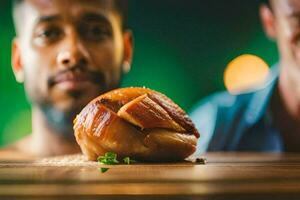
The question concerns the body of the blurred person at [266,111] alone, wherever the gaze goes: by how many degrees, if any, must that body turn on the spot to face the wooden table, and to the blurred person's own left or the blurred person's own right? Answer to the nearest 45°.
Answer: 0° — they already face it

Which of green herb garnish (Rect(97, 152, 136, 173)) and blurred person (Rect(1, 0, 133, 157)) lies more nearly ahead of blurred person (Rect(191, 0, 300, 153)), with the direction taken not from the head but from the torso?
the green herb garnish

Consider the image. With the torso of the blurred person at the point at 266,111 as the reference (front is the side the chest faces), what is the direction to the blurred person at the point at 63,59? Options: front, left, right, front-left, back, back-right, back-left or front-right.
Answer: right

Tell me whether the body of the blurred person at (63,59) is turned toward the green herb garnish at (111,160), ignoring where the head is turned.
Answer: yes

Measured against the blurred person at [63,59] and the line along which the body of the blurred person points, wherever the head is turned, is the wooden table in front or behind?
in front

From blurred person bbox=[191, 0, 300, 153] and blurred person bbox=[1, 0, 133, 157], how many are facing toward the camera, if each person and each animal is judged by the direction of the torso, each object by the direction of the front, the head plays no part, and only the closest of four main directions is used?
2

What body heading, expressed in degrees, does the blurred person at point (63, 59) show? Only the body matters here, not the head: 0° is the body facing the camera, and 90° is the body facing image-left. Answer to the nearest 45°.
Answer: approximately 0°

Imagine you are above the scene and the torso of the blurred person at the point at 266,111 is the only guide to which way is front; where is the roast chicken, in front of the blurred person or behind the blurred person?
in front

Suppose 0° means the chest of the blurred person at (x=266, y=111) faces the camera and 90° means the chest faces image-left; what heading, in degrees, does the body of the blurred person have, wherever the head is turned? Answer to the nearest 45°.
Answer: approximately 0°
